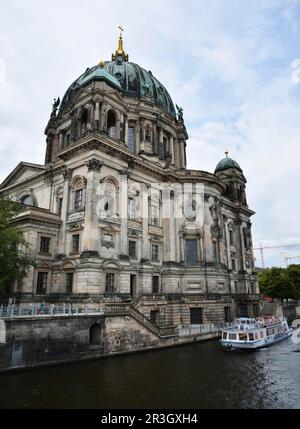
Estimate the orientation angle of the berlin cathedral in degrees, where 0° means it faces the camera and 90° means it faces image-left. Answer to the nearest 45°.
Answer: approximately 135°

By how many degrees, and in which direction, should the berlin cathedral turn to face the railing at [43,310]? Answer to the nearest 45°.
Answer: approximately 90° to its left

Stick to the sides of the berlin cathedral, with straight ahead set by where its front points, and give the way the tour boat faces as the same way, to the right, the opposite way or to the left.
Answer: to the left

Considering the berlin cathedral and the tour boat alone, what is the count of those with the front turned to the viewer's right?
0

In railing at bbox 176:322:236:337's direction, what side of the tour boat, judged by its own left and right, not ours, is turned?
right

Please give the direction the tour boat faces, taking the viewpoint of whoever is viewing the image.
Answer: facing the viewer and to the left of the viewer
